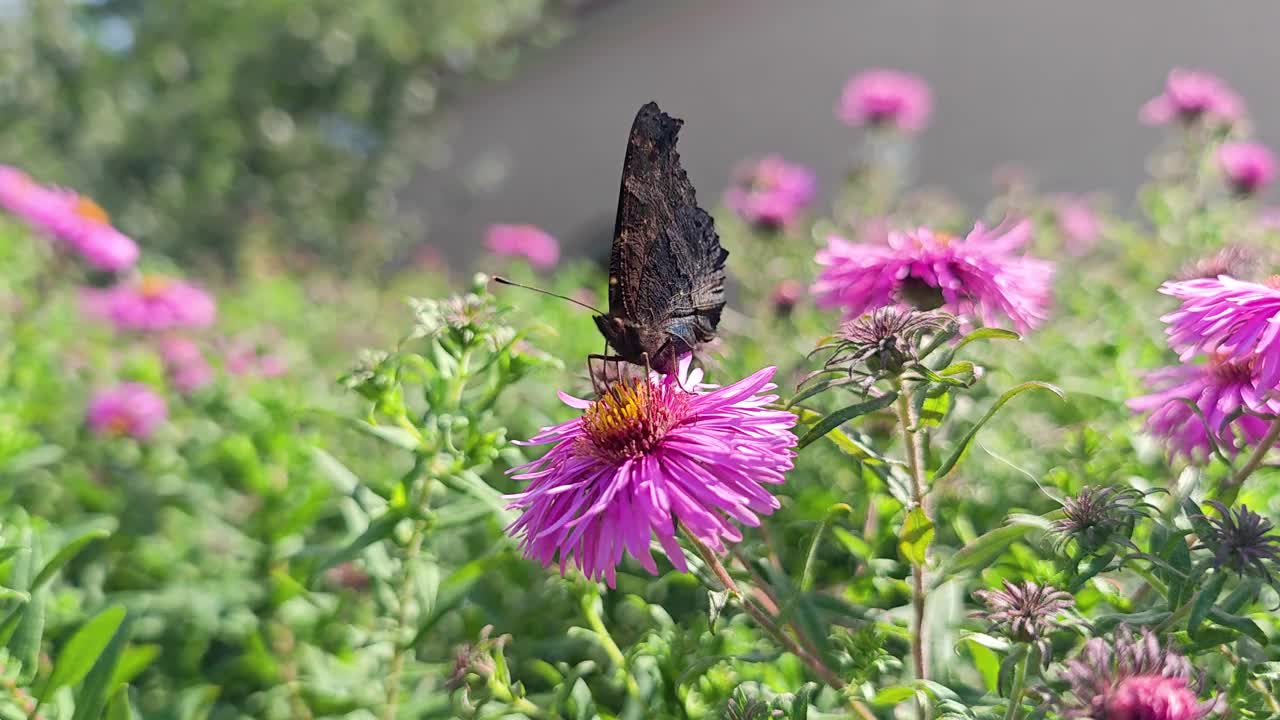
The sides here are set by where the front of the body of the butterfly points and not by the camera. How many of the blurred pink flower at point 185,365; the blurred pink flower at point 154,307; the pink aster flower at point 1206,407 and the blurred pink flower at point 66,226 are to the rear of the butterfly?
1

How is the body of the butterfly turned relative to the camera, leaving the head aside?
to the viewer's left

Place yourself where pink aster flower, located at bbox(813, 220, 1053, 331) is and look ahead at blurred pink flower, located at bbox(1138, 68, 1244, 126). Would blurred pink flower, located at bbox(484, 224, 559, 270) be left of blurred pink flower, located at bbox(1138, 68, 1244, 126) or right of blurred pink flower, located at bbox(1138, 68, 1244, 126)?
left

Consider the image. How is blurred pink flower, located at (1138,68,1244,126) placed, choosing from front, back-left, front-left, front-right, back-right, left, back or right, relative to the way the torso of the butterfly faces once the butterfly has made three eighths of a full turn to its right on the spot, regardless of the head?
front

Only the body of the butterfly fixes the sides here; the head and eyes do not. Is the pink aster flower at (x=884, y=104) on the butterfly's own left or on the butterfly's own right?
on the butterfly's own right

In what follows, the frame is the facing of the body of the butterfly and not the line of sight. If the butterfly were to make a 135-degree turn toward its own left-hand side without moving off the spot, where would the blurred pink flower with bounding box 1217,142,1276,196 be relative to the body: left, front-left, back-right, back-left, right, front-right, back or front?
left

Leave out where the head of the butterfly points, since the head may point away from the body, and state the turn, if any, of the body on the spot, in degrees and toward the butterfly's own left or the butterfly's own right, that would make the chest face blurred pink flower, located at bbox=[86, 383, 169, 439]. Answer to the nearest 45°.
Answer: approximately 45° to the butterfly's own right

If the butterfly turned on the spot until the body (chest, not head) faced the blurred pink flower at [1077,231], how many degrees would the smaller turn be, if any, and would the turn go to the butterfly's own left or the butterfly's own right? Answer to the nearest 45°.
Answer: approximately 135° to the butterfly's own right

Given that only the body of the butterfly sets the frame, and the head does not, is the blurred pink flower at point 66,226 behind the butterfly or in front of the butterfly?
in front

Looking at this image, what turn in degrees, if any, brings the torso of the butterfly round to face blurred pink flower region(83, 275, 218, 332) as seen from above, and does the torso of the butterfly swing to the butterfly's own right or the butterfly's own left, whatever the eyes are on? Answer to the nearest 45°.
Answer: approximately 45° to the butterfly's own right
